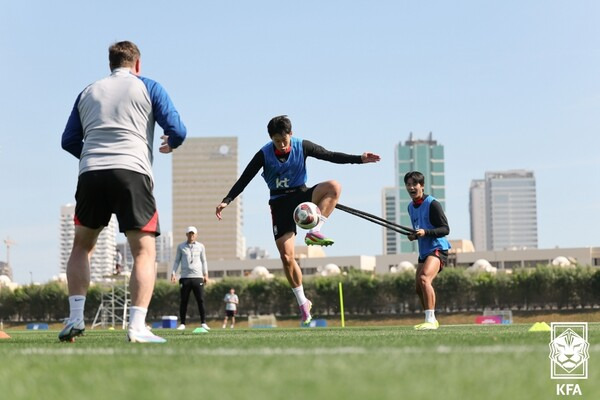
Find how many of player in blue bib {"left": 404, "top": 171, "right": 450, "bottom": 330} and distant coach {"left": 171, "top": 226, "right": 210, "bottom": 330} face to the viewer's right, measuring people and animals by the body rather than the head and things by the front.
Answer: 0

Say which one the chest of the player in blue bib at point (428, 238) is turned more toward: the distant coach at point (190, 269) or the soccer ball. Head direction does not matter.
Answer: the soccer ball

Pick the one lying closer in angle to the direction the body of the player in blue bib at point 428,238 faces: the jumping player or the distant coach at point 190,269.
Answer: the jumping player

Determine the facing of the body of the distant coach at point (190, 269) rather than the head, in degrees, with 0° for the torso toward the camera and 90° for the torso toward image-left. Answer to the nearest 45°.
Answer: approximately 0°

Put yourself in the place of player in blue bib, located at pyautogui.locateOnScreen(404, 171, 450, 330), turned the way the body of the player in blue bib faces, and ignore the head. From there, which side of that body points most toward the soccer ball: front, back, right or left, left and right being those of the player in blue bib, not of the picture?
front

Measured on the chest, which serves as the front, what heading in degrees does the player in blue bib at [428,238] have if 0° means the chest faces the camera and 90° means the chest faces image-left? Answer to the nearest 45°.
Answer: approximately 45°

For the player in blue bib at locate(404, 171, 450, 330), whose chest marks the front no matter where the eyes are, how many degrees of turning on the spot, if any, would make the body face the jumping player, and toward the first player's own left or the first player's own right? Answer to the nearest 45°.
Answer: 0° — they already face them

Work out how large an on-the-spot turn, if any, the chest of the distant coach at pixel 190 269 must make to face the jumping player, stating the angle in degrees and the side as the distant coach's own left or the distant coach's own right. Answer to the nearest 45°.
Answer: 0° — they already face them

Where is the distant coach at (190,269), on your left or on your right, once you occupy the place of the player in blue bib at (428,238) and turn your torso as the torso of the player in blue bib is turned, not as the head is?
on your right

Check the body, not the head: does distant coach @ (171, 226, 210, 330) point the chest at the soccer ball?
yes
